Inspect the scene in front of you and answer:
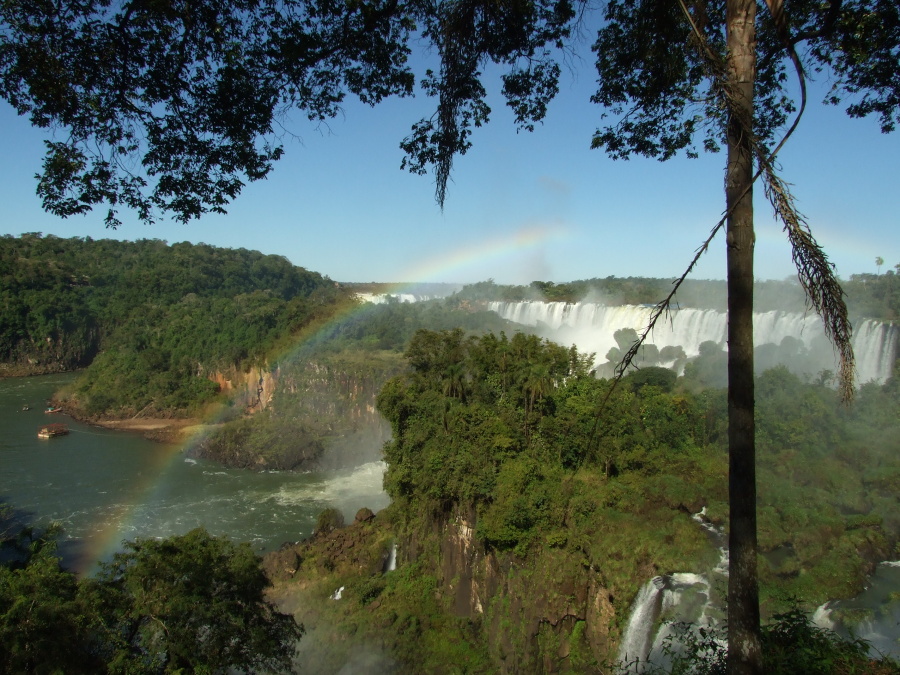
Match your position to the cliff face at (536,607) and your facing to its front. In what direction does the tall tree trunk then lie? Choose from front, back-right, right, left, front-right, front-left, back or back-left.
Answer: front

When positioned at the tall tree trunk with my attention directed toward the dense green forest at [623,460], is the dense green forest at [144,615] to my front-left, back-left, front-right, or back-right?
front-left

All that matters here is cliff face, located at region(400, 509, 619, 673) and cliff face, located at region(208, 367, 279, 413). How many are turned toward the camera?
2

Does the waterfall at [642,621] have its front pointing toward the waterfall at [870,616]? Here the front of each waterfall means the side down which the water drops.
no

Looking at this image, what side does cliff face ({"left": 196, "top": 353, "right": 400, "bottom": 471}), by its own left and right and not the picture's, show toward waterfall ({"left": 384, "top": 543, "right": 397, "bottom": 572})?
front

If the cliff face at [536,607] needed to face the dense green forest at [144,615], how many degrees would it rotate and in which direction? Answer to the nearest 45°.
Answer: approximately 45° to its right

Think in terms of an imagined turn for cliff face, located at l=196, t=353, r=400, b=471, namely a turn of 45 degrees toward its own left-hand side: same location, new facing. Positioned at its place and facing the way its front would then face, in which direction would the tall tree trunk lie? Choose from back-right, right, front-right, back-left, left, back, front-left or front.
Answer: front-right

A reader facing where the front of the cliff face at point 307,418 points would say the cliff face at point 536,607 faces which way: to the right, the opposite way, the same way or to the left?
the same way

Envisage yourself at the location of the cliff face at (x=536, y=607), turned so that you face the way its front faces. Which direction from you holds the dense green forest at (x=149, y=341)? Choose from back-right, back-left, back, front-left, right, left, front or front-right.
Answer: back-right

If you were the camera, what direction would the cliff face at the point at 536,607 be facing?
facing the viewer

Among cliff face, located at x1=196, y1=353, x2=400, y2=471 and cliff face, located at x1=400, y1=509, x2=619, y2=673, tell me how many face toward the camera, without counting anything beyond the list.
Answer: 2

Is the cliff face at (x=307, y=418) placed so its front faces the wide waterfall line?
no

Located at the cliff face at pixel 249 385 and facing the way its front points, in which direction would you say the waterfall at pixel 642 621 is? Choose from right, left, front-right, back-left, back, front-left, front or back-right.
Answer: front

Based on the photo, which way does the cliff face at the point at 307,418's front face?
toward the camera
